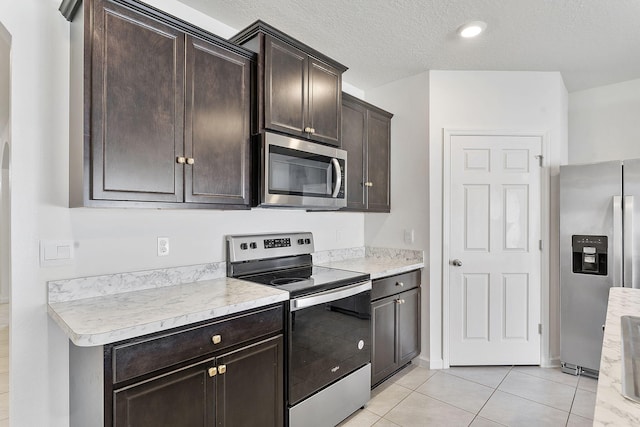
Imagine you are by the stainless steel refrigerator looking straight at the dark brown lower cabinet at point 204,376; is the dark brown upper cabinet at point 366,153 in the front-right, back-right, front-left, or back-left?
front-right

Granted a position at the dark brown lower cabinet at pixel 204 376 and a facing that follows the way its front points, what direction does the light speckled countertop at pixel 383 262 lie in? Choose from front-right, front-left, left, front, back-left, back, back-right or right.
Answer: left

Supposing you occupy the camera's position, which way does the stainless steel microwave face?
facing the viewer and to the right of the viewer

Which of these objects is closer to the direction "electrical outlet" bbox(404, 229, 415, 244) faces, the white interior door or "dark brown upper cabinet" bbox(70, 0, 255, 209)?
the dark brown upper cabinet

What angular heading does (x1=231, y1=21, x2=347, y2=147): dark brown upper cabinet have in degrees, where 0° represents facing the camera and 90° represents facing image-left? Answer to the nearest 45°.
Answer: approximately 315°

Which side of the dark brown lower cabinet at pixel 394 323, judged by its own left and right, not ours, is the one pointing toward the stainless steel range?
right

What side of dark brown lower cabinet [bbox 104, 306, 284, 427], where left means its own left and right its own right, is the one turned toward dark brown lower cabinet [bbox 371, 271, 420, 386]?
left

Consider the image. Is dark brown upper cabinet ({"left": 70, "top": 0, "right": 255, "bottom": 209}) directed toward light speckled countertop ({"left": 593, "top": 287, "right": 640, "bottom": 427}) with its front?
yes

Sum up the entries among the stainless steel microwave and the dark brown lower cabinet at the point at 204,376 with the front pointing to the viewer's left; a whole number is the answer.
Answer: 0

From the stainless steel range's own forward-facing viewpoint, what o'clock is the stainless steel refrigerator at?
The stainless steel refrigerator is roughly at 10 o'clock from the stainless steel range.
